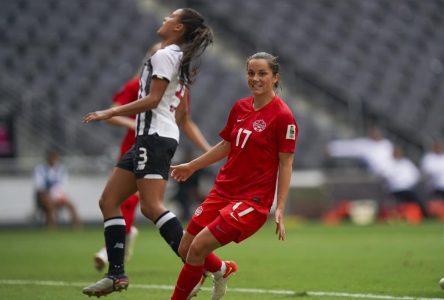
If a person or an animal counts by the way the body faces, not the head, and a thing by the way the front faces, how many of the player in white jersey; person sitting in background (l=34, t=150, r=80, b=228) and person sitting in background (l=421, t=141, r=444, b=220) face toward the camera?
2

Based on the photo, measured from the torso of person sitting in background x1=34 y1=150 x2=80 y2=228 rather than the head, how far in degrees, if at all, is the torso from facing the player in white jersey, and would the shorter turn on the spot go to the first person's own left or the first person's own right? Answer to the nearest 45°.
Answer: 0° — they already face them

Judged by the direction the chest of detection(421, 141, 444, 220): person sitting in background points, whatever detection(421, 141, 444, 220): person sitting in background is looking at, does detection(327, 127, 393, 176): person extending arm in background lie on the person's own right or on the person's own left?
on the person's own right

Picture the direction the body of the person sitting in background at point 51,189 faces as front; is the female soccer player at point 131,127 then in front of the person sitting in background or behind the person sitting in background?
in front

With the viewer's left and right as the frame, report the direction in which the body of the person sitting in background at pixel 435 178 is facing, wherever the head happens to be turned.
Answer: facing the viewer

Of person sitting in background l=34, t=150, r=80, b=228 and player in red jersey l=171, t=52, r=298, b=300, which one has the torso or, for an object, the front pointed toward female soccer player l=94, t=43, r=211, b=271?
the person sitting in background

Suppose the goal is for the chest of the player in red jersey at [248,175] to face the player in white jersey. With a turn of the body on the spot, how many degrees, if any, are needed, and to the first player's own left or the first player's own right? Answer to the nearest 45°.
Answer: approximately 90° to the first player's own right

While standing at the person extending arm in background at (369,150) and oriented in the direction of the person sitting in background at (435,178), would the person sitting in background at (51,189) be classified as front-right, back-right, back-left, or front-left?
back-right

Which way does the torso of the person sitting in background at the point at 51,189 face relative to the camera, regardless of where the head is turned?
toward the camera
